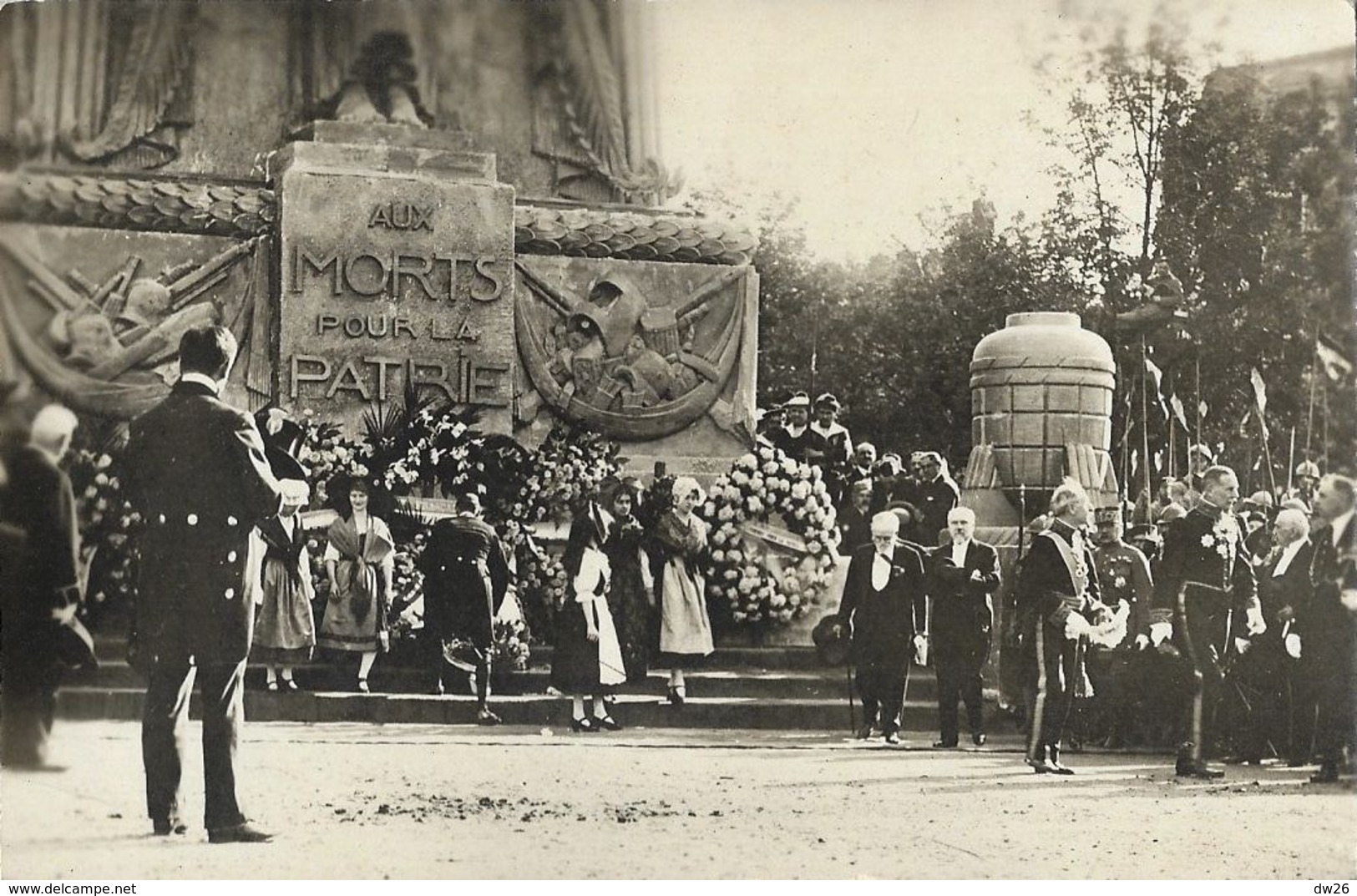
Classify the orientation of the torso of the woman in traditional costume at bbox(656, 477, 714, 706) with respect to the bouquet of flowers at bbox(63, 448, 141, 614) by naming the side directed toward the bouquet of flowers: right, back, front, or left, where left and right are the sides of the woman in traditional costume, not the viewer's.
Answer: right

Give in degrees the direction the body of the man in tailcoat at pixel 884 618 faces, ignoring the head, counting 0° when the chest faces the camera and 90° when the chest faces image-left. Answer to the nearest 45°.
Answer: approximately 0°

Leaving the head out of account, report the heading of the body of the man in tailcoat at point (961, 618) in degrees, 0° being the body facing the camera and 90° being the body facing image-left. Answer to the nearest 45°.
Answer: approximately 0°

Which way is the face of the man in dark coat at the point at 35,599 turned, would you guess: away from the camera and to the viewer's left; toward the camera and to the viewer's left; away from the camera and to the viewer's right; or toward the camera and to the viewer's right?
away from the camera and to the viewer's right
